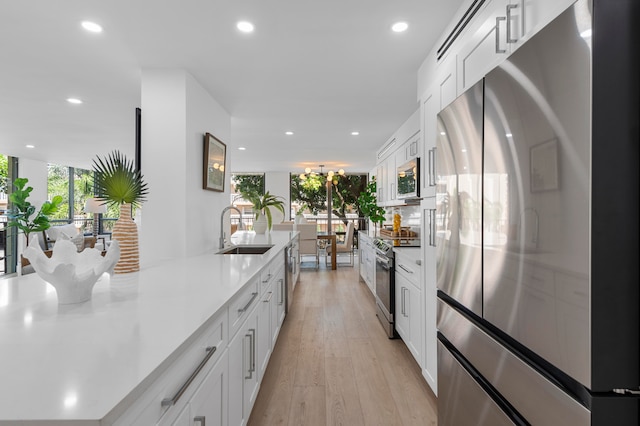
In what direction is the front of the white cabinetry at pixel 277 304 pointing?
to the viewer's right

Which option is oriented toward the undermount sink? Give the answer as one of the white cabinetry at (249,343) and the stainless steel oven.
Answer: the stainless steel oven

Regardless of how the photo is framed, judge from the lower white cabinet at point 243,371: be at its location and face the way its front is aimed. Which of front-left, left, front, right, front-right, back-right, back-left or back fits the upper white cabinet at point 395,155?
front-left

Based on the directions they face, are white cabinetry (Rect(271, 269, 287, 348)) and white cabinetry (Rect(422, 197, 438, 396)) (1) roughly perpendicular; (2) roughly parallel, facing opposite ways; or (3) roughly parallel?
roughly parallel, facing opposite ways

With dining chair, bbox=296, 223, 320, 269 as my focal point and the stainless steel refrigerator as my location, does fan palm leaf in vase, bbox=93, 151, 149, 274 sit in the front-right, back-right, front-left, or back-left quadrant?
front-left

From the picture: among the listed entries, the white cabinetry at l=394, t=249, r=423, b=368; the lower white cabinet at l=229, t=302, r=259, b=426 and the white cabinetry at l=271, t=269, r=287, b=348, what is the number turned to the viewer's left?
1

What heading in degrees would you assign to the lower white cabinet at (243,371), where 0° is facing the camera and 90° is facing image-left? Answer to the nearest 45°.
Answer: approximately 270°

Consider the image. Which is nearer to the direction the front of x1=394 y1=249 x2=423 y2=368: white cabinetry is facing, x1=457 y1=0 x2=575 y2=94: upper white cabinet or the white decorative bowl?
the white decorative bowl

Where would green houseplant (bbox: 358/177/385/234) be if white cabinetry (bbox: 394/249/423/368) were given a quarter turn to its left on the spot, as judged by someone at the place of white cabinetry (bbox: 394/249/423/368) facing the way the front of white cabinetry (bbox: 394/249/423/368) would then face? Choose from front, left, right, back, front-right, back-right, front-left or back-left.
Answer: back

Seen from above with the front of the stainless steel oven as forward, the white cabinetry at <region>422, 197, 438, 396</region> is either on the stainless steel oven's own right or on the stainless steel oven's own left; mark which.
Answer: on the stainless steel oven's own left

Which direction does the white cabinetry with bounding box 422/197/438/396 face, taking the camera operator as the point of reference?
facing to the left of the viewer

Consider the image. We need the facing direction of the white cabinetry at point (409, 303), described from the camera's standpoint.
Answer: facing to the left of the viewer

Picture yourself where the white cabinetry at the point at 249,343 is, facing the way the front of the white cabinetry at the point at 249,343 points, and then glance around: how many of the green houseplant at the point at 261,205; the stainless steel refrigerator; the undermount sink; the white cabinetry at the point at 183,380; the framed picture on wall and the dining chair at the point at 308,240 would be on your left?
4

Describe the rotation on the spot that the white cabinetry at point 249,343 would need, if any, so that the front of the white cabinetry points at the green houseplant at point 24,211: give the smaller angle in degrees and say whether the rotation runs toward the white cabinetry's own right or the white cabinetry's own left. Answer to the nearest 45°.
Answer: approximately 135° to the white cabinetry's own left

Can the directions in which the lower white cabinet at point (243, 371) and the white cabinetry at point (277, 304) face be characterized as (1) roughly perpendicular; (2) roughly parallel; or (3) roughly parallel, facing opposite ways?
roughly parallel

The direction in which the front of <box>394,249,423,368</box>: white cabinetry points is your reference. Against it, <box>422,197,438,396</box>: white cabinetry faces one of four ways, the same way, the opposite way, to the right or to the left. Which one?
the same way

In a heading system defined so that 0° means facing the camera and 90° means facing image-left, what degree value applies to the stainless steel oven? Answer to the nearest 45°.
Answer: approximately 90°

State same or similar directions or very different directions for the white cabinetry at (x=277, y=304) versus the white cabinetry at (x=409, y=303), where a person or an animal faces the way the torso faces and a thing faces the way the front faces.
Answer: very different directions
